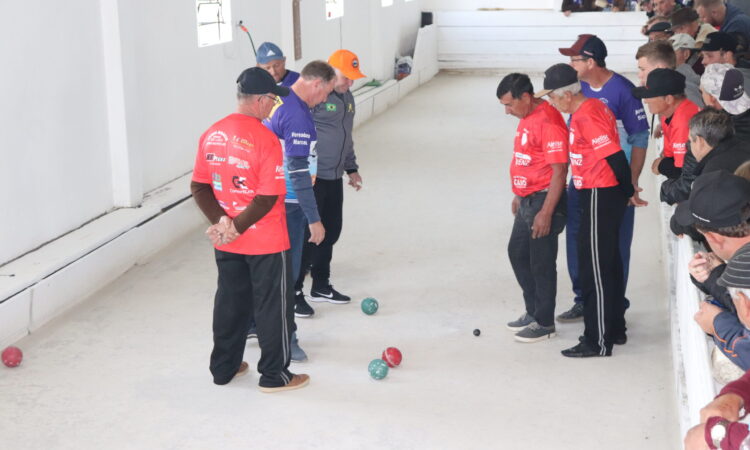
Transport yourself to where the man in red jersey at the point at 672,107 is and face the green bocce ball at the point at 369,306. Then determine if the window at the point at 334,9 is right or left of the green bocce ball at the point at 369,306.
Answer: right

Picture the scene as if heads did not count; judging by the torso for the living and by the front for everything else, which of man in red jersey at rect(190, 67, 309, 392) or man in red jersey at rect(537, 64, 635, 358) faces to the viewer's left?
man in red jersey at rect(537, 64, 635, 358)

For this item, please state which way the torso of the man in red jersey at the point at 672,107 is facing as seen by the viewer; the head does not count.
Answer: to the viewer's left

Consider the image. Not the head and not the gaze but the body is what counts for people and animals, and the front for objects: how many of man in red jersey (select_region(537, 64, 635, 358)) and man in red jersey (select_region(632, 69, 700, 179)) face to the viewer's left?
2

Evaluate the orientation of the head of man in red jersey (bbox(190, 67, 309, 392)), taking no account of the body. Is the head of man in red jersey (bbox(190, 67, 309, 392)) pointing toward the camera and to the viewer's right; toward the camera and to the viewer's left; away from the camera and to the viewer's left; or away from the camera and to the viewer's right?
away from the camera and to the viewer's right

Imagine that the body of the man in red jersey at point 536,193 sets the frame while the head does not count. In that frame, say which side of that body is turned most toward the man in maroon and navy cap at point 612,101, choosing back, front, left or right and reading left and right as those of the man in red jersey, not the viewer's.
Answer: back

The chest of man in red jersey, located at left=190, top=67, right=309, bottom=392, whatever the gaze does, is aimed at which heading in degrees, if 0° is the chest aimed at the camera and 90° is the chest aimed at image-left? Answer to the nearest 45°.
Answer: approximately 225°

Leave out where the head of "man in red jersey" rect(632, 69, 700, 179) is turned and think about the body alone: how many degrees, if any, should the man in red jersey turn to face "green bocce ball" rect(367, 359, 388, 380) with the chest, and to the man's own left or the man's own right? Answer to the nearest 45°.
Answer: approximately 45° to the man's own left

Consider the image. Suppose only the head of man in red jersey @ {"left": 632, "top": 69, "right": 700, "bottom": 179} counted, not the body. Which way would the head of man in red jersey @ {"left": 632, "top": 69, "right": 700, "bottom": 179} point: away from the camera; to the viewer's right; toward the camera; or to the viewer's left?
to the viewer's left

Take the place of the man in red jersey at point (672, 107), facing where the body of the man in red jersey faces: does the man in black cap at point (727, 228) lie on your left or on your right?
on your left

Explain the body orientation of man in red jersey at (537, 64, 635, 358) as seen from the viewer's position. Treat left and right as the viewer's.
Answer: facing to the left of the viewer
